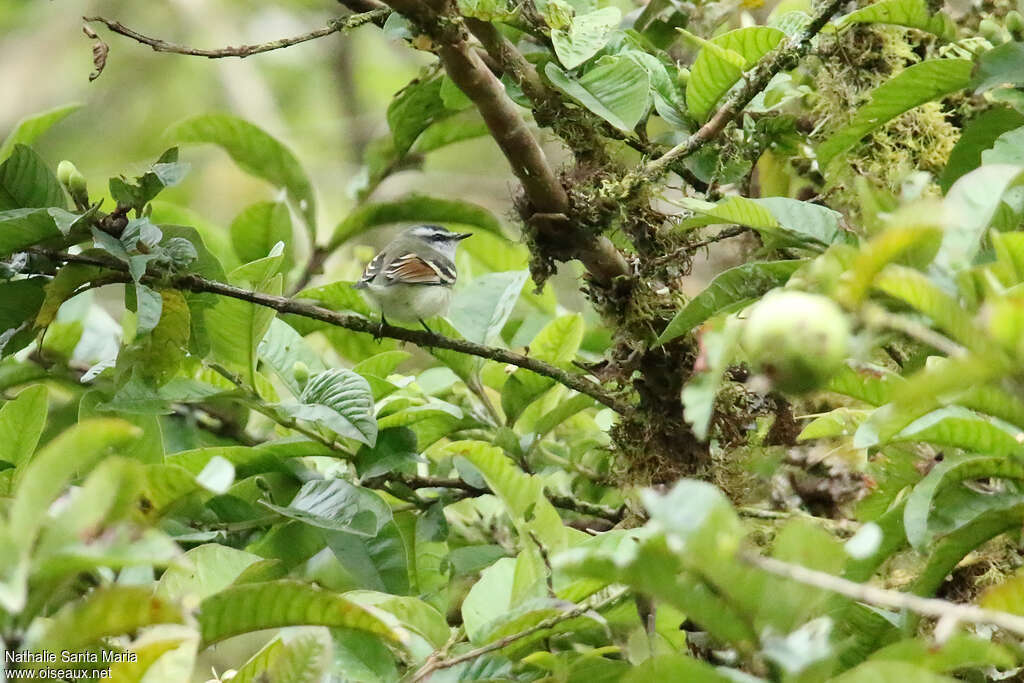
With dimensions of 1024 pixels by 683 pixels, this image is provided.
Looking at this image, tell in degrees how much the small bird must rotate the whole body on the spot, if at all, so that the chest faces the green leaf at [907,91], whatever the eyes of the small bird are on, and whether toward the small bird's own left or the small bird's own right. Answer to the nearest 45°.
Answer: approximately 45° to the small bird's own right

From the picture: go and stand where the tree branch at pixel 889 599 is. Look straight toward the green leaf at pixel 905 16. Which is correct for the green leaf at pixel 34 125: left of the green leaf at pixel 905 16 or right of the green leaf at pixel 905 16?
left

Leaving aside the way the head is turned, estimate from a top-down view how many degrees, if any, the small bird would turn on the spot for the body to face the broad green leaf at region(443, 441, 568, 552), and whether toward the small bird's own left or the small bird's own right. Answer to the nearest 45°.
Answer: approximately 90° to the small bird's own right

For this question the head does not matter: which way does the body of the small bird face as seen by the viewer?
to the viewer's right

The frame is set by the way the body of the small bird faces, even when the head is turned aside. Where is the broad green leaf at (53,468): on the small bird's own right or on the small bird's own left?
on the small bird's own right

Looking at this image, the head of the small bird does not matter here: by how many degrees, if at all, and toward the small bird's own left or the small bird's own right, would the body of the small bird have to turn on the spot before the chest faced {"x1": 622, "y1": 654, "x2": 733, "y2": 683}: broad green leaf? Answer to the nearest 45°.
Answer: approximately 90° to the small bird's own right
